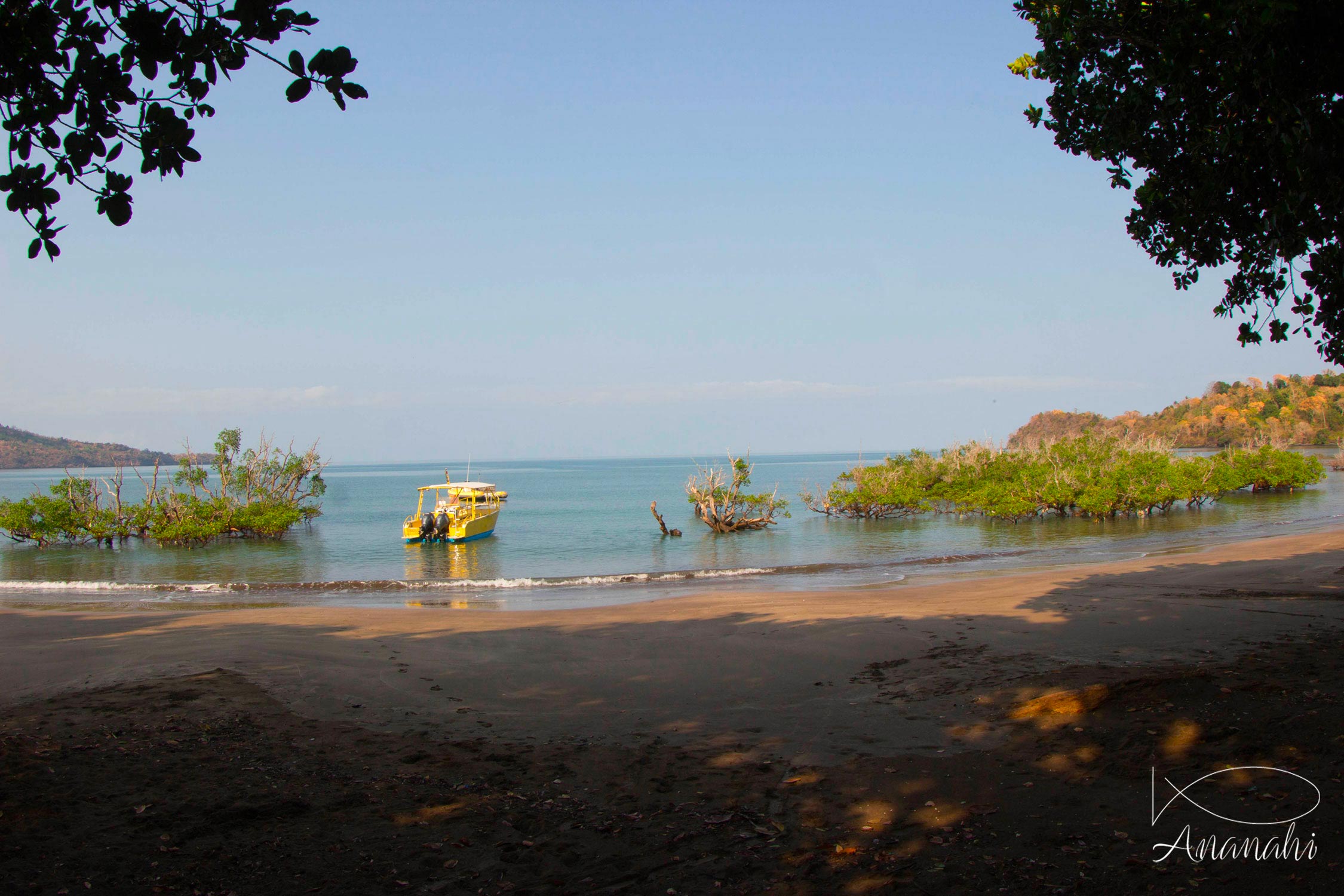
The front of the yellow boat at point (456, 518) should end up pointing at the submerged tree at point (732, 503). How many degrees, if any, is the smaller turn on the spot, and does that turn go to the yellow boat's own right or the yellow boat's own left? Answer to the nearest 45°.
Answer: approximately 45° to the yellow boat's own right

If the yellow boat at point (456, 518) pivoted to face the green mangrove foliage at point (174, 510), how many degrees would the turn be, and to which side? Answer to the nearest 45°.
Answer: approximately 135° to its left

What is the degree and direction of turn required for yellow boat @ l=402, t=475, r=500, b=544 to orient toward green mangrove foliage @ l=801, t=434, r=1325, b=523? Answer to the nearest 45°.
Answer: approximately 45° to its right

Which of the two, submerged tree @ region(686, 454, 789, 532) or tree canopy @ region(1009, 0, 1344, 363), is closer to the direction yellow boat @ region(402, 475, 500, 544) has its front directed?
the submerged tree

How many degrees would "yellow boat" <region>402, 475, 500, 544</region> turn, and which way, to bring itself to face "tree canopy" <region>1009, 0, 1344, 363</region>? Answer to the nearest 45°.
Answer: approximately 135° to its right

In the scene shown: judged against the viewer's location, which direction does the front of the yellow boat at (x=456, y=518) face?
facing away from the viewer and to the right of the viewer

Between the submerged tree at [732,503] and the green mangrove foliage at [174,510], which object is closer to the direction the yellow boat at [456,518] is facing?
the submerged tree
